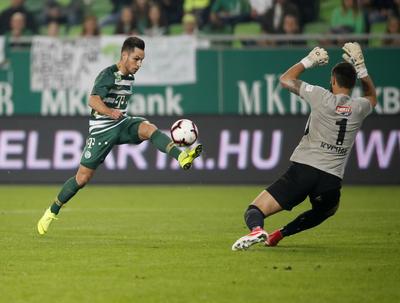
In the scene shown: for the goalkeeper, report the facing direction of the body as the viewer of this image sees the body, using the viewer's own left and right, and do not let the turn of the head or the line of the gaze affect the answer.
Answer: facing away from the viewer and to the left of the viewer

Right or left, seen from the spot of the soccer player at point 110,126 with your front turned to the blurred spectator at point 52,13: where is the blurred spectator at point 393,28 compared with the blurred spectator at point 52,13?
right

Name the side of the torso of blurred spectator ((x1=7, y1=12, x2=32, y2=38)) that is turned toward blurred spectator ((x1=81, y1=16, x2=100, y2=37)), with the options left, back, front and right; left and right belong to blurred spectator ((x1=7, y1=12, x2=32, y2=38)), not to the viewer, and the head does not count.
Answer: left

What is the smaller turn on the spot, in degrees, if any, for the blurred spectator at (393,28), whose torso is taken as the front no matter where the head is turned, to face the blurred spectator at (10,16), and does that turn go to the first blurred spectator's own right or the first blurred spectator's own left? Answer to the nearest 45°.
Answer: approximately 90° to the first blurred spectator's own right

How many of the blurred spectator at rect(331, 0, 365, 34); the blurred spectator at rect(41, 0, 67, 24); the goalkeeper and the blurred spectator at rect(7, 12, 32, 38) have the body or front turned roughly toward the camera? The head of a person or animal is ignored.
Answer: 3

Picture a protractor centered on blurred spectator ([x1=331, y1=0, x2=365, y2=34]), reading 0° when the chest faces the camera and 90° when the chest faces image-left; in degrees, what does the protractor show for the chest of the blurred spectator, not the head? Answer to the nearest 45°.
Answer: approximately 0°

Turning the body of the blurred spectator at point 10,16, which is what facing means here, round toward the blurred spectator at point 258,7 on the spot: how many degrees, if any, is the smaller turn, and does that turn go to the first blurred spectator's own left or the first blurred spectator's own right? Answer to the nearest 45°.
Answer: approximately 90° to the first blurred spectator's own left

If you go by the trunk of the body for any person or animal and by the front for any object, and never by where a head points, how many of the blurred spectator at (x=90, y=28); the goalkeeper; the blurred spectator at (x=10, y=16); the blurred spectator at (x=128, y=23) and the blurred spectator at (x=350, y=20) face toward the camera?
4

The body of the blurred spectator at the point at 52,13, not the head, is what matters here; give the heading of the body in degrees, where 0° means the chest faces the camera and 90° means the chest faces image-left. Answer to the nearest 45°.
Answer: approximately 0°

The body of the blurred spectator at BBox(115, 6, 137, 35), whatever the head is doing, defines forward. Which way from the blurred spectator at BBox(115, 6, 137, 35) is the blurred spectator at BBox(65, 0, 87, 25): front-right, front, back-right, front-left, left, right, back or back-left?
back-right
